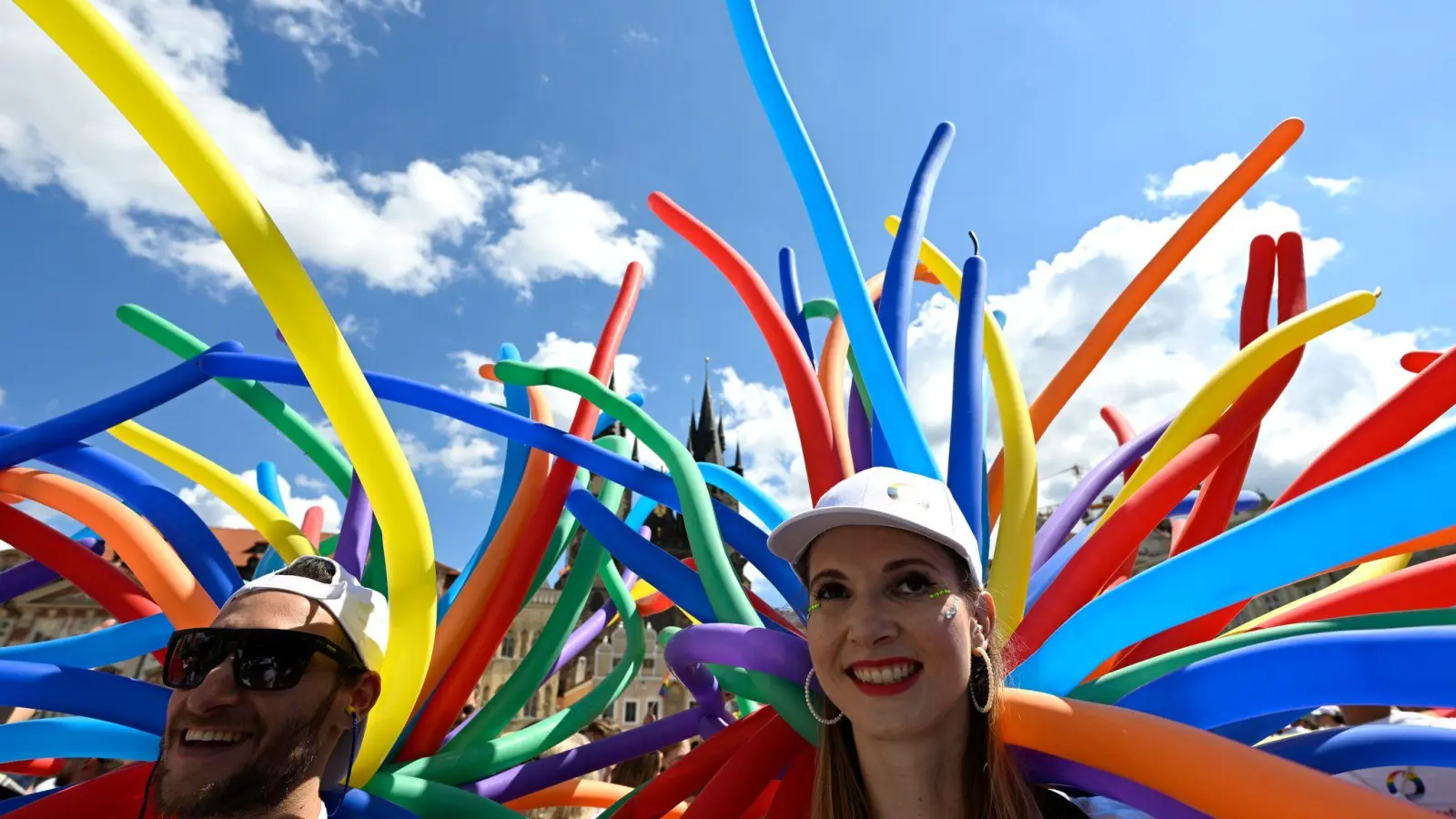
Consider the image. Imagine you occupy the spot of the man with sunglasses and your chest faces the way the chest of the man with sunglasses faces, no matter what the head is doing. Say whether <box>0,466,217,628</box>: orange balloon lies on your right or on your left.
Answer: on your right

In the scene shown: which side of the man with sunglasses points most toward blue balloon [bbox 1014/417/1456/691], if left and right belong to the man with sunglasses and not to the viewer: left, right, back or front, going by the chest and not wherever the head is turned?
left

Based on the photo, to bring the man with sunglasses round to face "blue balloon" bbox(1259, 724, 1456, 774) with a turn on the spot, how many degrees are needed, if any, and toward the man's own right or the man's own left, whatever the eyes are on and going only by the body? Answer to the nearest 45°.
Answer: approximately 135° to the man's own left

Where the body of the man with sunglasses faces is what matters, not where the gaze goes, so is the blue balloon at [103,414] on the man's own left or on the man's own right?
on the man's own right

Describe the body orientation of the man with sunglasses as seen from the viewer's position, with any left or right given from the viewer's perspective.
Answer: facing the viewer and to the left of the viewer

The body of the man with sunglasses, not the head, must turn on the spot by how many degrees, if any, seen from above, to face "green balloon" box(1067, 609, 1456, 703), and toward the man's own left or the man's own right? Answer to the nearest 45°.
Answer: approximately 135° to the man's own left

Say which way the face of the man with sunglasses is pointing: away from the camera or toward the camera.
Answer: toward the camera

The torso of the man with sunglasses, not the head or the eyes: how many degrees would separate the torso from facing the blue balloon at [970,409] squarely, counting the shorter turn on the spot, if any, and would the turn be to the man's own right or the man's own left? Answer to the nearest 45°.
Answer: approximately 135° to the man's own left

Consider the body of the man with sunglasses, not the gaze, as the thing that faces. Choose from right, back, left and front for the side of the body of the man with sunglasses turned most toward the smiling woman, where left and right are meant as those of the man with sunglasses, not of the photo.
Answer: left
